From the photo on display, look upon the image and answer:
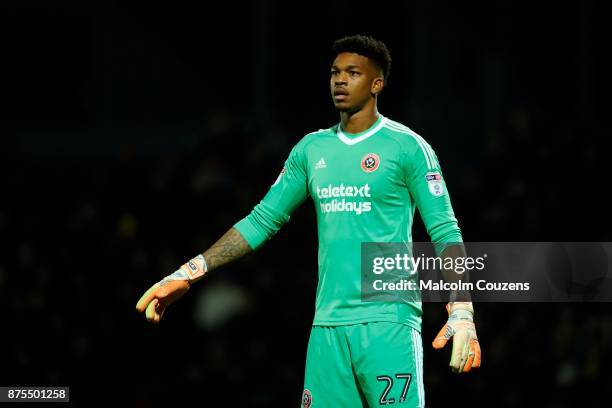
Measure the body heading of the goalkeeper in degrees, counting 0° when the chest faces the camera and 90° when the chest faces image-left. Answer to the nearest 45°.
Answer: approximately 45°

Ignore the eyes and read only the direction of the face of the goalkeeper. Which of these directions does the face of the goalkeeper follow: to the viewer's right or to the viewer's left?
to the viewer's left
